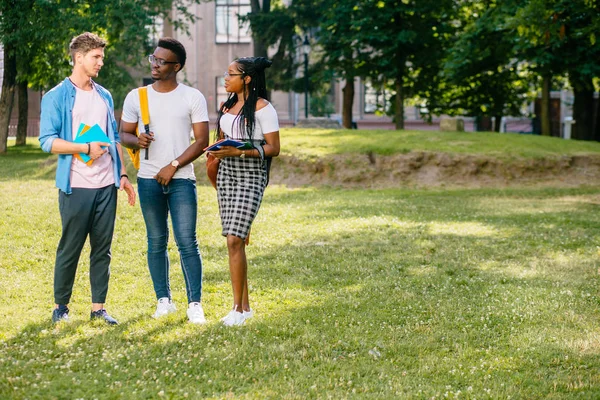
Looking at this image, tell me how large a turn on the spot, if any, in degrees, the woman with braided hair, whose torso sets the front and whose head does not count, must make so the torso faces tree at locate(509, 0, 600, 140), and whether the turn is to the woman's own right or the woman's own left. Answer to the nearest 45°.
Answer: approximately 180°

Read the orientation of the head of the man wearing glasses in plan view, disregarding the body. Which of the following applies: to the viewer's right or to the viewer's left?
to the viewer's left

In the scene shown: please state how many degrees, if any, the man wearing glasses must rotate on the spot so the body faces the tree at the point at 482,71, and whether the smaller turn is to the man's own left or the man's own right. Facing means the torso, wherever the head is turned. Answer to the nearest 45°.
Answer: approximately 135° to the man's own left

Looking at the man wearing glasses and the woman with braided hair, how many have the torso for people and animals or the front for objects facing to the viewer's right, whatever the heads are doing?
0

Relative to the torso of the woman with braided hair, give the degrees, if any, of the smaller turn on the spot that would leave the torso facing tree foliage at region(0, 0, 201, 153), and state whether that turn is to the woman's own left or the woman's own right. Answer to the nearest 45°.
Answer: approximately 135° to the woman's own right

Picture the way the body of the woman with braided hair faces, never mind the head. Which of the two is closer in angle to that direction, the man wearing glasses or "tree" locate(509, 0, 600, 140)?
the man wearing glasses

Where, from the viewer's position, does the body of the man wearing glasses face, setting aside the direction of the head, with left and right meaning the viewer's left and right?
facing the viewer

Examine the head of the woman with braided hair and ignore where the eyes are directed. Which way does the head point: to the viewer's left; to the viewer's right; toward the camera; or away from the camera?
to the viewer's left

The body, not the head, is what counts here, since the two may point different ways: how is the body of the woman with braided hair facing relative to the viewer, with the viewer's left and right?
facing the viewer and to the left of the viewer

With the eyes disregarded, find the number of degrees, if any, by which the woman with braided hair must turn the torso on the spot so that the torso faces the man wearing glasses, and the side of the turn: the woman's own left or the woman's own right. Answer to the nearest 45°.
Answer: approximately 45° to the woman's own right

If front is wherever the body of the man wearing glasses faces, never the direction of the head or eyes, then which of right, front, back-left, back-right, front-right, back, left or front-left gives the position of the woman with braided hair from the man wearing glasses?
left
